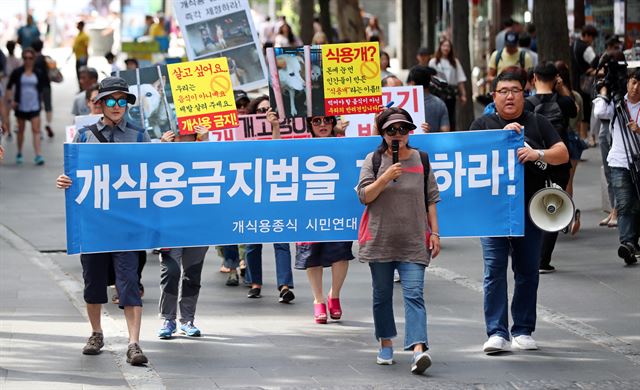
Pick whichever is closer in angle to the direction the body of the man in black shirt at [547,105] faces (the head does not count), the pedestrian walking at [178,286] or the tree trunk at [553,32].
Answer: the tree trunk

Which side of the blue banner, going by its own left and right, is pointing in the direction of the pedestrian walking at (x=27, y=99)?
back

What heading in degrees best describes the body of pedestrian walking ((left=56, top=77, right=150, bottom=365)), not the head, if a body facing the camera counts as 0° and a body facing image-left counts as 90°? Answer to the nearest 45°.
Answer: approximately 0°

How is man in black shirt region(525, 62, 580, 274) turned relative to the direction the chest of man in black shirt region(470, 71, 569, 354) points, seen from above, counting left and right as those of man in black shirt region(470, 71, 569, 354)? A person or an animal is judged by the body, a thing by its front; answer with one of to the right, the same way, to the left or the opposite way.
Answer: the opposite way

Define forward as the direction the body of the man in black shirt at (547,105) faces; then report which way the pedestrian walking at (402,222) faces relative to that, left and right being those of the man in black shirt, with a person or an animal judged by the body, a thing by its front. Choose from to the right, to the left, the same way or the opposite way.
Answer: the opposite way

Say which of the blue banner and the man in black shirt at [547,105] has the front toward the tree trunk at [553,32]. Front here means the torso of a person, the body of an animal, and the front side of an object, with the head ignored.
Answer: the man in black shirt

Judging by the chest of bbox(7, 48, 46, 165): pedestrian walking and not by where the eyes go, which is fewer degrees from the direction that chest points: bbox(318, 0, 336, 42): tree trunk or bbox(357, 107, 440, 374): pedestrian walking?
the pedestrian walking

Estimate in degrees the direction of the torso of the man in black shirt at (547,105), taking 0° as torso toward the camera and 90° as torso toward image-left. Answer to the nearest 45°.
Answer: approximately 180°

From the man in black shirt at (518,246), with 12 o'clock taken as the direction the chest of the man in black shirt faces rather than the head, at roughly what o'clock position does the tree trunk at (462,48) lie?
The tree trunk is roughly at 6 o'clock from the man in black shirt.
